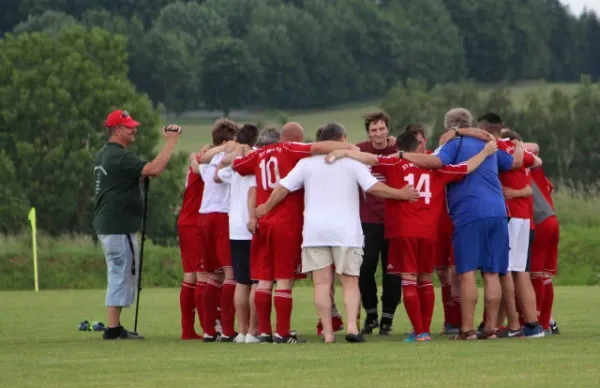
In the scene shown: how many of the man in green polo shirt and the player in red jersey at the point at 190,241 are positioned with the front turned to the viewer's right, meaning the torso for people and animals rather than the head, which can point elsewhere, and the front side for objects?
2

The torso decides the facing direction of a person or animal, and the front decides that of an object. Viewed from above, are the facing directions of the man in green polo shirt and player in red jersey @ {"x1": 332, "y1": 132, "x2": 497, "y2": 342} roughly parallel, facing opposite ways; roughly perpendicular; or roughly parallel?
roughly perpendicular

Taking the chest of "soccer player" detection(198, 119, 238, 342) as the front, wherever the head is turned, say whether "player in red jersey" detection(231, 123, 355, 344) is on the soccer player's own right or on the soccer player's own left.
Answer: on the soccer player's own right

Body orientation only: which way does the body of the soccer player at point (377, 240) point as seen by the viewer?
toward the camera

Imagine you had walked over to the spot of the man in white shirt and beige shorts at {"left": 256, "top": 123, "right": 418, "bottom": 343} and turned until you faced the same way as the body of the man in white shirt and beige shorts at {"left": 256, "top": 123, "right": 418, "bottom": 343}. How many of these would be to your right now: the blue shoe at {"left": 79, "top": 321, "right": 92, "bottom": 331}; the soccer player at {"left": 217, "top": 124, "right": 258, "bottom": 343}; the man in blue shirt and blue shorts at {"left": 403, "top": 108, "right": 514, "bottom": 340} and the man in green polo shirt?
1

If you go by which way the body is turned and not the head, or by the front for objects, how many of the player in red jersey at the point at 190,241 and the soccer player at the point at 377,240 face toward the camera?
1

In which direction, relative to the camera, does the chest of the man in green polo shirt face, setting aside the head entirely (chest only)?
to the viewer's right

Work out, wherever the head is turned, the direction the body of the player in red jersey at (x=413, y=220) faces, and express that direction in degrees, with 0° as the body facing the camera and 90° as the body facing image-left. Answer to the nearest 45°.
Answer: approximately 180°

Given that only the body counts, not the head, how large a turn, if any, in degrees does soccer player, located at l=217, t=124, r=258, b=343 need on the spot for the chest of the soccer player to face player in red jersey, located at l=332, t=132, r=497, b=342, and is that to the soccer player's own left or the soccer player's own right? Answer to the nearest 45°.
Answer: approximately 45° to the soccer player's own right

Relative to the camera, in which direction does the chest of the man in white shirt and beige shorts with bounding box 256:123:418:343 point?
away from the camera

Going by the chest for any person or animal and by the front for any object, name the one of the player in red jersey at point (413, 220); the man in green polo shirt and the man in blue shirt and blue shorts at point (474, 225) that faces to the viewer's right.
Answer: the man in green polo shirt

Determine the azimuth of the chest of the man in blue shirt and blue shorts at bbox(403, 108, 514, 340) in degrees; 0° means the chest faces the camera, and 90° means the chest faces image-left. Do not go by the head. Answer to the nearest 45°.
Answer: approximately 180°

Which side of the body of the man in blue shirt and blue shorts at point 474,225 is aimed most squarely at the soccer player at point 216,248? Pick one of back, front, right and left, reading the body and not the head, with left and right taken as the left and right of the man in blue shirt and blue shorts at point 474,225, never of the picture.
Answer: left

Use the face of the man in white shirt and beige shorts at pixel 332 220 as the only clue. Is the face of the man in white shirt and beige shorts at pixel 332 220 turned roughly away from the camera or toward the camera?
away from the camera

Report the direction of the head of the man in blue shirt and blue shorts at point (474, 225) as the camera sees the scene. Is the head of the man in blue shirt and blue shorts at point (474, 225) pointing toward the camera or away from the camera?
away from the camera

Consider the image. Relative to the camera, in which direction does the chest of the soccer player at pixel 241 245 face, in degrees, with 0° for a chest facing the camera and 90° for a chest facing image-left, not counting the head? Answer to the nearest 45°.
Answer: approximately 225°

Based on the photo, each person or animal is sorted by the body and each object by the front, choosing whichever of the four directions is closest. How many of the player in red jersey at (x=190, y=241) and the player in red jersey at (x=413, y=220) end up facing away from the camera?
1

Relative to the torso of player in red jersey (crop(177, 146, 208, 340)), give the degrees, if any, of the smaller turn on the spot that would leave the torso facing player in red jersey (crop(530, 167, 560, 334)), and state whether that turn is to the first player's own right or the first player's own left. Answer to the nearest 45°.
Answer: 0° — they already face them

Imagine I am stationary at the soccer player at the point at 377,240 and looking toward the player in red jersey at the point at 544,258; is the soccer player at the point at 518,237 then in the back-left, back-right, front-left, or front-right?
front-right
